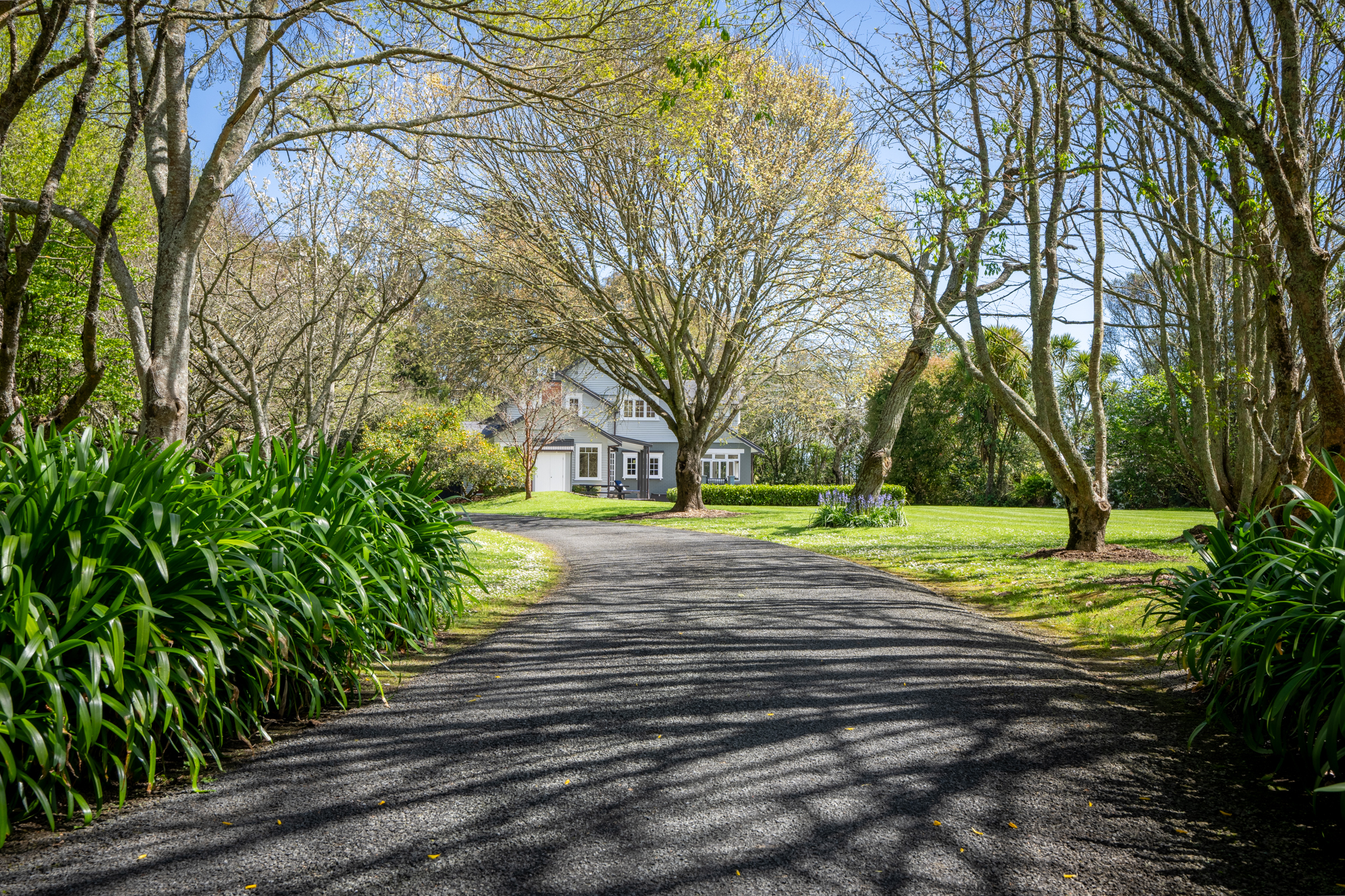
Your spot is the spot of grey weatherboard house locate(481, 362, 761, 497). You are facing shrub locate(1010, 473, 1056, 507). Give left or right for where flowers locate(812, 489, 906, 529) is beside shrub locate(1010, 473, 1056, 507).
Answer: right

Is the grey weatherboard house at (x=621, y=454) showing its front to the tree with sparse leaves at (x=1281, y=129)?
yes

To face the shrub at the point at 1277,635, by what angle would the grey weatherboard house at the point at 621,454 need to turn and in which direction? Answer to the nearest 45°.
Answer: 0° — it already faces it

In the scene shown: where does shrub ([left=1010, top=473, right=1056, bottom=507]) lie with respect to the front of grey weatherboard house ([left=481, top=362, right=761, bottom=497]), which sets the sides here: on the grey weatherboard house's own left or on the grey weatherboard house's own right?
on the grey weatherboard house's own left

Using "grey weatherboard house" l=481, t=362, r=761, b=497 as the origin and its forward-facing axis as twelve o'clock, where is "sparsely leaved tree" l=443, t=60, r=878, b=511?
The sparsely leaved tree is roughly at 12 o'clock from the grey weatherboard house.

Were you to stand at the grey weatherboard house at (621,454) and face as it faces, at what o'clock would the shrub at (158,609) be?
The shrub is roughly at 12 o'clock from the grey weatherboard house.

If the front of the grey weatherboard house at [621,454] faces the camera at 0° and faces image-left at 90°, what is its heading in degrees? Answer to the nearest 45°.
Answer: approximately 0°
